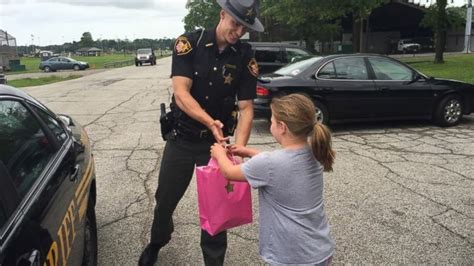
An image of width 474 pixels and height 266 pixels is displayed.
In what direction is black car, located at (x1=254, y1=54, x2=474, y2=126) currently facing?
to the viewer's right

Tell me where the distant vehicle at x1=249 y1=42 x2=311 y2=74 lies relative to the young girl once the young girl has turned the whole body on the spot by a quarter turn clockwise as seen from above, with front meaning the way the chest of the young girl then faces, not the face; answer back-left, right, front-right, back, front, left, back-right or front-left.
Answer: front-left

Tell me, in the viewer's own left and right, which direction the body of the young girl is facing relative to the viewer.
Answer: facing away from the viewer and to the left of the viewer

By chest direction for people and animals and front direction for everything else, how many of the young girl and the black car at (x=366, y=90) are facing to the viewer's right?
1

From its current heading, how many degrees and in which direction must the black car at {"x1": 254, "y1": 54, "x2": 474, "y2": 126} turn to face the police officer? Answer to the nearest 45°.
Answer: approximately 90° to its right

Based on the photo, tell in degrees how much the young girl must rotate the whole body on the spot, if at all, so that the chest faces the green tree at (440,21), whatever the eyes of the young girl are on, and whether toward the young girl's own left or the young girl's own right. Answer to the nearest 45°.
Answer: approximately 45° to the young girl's own right

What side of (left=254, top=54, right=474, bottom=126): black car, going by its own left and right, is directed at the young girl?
right

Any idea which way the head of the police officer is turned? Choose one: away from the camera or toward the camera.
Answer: toward the camera

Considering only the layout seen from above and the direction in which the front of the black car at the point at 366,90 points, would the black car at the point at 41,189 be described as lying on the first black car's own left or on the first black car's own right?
on the first black car's own right

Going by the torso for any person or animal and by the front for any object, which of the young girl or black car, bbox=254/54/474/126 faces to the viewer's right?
the black car

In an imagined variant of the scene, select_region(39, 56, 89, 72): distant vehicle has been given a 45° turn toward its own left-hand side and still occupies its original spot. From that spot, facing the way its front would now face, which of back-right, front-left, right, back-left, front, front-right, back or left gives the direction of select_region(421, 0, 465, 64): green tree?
right

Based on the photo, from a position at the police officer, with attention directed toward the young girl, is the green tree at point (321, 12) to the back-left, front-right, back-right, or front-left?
back-left

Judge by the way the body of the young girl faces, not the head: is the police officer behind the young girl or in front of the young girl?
in front

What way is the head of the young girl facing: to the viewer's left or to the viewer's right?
to the viewer's left
